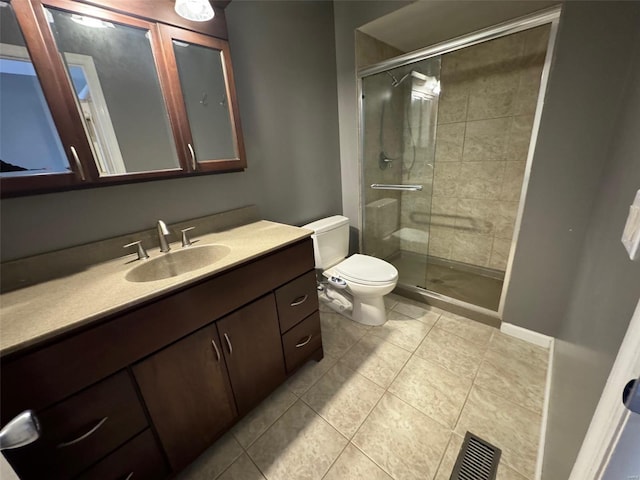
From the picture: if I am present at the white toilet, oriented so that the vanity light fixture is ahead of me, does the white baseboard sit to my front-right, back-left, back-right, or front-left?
back-left

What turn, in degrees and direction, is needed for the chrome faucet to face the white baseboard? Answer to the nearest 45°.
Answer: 0° — it already faces it

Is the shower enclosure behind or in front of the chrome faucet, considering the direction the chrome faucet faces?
in front

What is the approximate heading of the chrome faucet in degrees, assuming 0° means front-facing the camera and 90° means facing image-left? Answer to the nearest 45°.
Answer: approximately 315°

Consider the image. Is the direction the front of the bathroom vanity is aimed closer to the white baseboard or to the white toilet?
the white baseboard

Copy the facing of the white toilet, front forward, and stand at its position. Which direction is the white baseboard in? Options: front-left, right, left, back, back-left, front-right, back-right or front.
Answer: front-left

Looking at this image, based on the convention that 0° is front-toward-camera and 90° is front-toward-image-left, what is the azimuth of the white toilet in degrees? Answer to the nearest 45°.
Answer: approximately 315°

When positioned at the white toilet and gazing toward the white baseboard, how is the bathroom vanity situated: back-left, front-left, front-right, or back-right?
back-right

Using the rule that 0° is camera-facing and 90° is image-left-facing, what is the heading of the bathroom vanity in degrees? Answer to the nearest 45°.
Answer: approximately 315°
